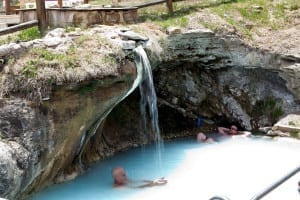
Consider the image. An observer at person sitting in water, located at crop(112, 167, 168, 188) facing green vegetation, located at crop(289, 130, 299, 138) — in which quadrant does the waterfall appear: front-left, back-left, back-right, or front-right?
front-left

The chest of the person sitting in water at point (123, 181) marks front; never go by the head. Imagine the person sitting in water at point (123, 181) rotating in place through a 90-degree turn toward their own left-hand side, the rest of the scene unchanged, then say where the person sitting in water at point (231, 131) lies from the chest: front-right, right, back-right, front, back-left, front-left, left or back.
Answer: front-right

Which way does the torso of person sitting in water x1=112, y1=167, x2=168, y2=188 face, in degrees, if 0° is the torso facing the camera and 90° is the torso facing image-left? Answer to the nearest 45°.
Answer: approximately 270°

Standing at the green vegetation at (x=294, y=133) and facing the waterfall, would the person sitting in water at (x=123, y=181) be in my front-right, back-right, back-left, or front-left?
front-left

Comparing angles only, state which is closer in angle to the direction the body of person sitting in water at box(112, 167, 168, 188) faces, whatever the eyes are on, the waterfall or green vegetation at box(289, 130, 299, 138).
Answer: the green vegetation

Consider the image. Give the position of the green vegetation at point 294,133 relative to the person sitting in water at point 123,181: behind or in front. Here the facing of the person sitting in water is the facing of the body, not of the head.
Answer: in front
